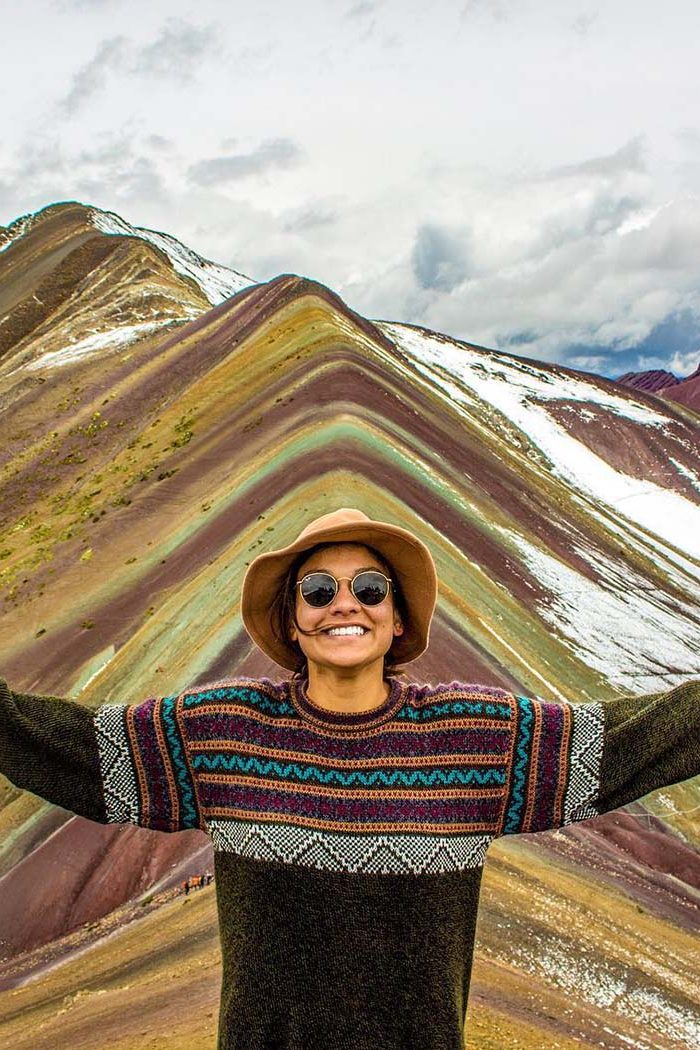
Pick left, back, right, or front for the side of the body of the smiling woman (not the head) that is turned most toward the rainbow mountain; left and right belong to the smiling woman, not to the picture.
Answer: back

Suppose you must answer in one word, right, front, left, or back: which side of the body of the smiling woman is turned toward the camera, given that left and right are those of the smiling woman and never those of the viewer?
front
